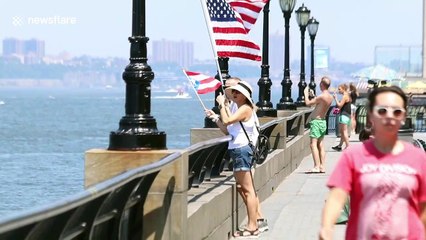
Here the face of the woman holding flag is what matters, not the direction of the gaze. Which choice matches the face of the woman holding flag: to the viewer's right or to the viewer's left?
to the viewer's left

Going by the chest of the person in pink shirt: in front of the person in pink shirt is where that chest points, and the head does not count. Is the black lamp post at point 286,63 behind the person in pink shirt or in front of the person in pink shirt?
behind

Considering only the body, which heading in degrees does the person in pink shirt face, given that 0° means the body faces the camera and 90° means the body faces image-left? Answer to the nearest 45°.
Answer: approximately 0°

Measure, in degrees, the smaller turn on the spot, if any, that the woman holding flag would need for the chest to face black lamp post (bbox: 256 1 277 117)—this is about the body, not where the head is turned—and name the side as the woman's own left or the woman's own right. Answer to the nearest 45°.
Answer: approximately 90° to the woman's own right

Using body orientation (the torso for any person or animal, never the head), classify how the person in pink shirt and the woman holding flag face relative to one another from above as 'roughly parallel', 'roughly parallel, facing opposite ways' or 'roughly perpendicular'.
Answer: roughly perpendicular

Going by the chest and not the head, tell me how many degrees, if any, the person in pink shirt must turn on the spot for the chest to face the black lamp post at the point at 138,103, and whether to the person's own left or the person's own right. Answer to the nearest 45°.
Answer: approximately 135° to the person's own right

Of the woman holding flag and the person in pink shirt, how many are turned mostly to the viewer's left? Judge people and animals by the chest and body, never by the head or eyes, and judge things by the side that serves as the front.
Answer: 1

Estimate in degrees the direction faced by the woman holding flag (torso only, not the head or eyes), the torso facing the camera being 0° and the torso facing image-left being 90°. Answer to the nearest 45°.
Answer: approximately 90°

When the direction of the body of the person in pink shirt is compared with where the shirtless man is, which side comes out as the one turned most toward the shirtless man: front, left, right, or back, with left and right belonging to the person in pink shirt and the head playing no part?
back
